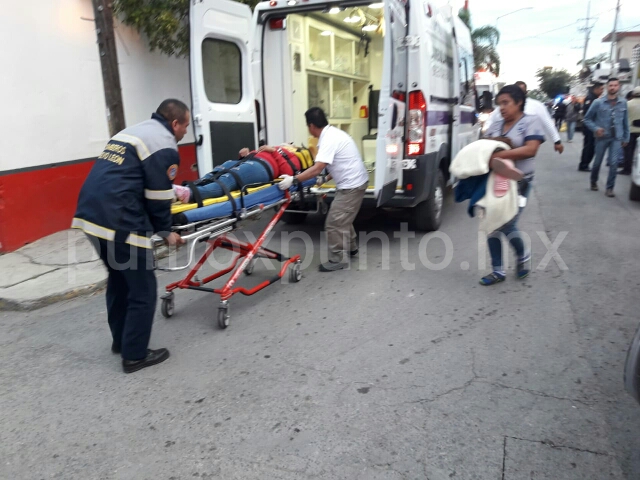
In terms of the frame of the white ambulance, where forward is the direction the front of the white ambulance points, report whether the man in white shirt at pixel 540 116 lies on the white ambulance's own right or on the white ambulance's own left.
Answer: on the white ambulance's own right

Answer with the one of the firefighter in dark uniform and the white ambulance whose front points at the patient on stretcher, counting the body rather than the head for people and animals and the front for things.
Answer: the firefighter in dark uniform

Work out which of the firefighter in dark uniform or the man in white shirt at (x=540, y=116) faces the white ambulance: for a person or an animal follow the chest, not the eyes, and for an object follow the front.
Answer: the firefighter in dark uniform

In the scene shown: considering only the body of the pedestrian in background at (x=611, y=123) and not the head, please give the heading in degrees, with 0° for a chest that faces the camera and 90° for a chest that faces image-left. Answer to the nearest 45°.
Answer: approximately 0°

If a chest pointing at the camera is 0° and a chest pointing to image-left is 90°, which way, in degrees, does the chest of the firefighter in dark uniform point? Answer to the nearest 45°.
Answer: approximately 225°

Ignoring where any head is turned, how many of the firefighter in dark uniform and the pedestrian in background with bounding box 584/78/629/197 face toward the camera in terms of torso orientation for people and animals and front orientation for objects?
1
